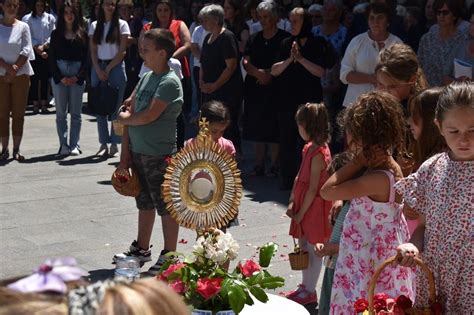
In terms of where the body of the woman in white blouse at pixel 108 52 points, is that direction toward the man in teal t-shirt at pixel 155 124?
yes

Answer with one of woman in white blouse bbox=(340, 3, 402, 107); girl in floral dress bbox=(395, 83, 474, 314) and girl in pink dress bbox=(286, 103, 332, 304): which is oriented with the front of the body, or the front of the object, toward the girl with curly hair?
the woman in white blouse

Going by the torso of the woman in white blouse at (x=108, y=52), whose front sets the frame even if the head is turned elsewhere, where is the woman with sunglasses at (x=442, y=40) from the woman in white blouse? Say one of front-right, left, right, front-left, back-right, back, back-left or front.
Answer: front-left

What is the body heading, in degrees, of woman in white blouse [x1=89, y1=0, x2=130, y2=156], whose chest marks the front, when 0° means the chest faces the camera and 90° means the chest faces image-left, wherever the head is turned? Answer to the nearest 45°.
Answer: approximately 0°

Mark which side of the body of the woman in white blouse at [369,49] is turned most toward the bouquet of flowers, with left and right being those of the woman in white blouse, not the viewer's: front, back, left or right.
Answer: front

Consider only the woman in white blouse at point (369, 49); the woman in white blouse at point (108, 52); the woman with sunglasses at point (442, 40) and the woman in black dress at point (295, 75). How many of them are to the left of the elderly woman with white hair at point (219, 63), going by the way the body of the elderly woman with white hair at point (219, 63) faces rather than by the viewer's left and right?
3

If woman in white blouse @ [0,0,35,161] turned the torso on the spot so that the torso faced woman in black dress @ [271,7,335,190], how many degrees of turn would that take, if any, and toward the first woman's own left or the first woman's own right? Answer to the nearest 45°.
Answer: approximately 45° to the first woman's own left

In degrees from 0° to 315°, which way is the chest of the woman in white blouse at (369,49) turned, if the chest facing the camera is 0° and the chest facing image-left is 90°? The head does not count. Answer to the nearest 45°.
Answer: approximately 0°

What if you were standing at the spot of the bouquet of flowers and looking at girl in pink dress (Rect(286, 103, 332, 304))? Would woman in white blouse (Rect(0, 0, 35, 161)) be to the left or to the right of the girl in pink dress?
left
